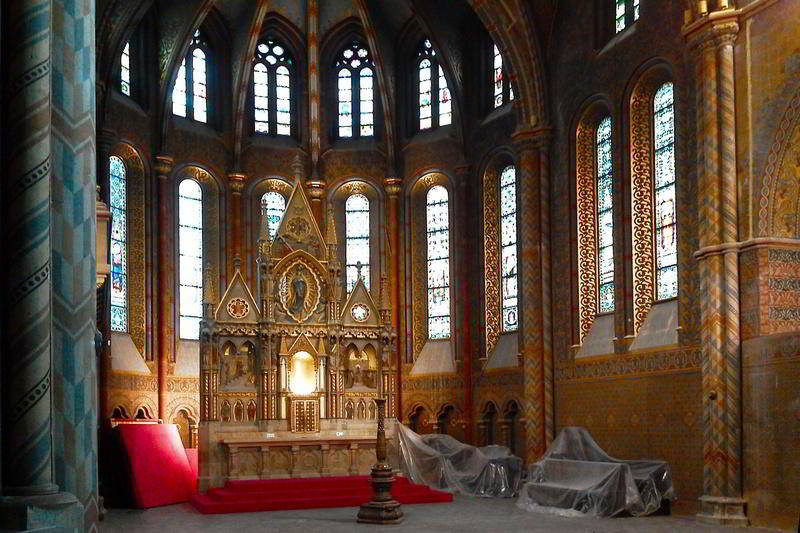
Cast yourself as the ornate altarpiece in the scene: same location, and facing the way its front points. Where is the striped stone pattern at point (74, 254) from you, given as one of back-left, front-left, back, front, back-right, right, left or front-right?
front

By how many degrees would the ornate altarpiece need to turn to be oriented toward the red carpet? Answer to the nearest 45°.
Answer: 0° — it already faces it

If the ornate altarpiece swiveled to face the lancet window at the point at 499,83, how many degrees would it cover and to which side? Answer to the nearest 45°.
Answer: approximately 135° to its left

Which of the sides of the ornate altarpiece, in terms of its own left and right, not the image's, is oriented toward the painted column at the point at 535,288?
left

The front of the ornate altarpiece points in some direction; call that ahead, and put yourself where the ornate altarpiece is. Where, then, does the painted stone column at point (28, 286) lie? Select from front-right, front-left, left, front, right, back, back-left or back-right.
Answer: front

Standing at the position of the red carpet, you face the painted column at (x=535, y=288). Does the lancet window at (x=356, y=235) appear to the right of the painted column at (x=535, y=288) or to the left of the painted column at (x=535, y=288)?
left

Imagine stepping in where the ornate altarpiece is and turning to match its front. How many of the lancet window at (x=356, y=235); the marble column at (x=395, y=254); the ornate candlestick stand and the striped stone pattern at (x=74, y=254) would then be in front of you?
2

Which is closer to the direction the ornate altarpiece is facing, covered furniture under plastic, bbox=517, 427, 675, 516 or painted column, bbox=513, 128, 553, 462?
the covered furniture under plastic

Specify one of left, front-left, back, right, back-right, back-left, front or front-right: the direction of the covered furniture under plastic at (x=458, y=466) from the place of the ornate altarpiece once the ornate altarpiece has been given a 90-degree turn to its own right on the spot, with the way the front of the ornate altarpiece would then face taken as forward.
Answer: back

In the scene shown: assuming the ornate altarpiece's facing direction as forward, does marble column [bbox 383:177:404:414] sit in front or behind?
behind

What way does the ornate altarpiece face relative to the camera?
toward the camera

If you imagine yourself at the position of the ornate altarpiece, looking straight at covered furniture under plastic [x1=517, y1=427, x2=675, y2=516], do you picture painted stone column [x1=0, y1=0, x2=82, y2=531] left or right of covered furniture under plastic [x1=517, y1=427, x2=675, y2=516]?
right
